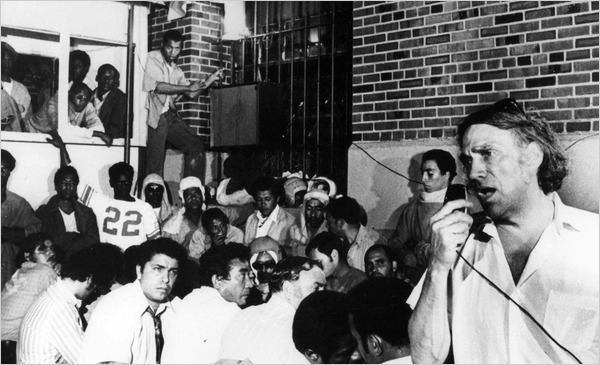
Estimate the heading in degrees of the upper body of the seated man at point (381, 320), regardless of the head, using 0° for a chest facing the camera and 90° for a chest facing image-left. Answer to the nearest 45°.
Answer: approximately 135°

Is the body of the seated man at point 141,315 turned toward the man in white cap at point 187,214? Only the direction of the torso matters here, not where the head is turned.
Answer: no

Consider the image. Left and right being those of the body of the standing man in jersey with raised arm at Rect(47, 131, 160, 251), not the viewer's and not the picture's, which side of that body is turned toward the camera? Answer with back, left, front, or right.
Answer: front

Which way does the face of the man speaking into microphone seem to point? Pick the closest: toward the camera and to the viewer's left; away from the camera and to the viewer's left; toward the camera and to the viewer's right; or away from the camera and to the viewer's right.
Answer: toward the camera and to the viewer's left

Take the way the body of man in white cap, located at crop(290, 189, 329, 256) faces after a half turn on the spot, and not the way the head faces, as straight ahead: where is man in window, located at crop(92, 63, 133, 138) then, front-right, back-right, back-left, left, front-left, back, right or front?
left

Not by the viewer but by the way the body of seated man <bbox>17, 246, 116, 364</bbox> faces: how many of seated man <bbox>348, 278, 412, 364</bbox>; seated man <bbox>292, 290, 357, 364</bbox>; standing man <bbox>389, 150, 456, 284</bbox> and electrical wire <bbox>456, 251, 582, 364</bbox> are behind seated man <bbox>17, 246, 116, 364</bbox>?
0

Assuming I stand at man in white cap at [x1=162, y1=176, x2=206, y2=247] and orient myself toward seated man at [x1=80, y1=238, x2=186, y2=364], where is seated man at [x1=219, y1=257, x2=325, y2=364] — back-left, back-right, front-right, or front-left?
front-left

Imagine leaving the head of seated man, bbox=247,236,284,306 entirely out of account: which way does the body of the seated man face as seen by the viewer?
toward the camera

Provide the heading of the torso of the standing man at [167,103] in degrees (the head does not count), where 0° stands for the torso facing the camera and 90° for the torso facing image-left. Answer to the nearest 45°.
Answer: approximately 315°

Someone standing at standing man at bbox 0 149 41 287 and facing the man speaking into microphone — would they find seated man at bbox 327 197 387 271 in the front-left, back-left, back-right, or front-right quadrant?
front-left
